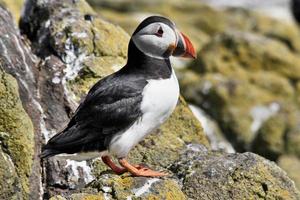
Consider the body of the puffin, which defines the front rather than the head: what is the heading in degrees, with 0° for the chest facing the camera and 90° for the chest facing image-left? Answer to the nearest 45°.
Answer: approximately 270°

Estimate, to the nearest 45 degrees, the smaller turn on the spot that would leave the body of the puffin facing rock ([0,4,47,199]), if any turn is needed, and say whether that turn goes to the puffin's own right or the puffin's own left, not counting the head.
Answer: approximately 135° to the puffin's own left

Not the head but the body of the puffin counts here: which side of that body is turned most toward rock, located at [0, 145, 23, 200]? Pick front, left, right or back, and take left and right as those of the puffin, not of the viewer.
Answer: back

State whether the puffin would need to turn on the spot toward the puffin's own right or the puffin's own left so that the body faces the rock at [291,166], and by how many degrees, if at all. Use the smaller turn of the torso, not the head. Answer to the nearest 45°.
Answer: approximately 45° to the puffin's own left
